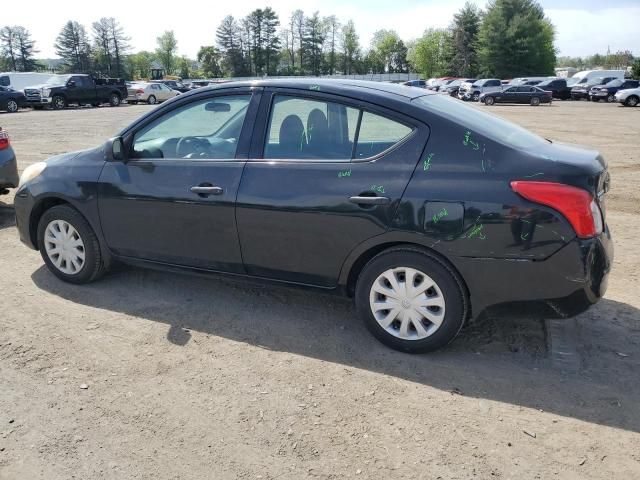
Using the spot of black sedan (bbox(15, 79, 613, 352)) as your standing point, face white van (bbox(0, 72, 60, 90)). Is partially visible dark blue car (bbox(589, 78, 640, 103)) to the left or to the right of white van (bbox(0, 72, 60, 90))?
right

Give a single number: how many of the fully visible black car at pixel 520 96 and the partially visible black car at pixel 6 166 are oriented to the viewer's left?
2

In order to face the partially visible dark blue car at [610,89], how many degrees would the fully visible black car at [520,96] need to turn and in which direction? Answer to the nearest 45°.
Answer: approximately 135° to its right

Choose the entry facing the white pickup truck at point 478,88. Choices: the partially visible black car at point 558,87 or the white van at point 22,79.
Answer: the partially visible black car

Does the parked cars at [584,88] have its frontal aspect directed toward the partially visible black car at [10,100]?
yes

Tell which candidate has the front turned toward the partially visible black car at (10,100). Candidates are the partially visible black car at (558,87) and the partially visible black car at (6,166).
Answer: the partially visible black car at (558,87)

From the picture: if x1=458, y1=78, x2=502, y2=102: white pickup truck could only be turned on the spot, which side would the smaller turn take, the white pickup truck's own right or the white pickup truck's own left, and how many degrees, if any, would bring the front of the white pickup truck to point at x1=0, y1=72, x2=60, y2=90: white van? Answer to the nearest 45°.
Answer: approximately 45° to the white pickup truck's own right

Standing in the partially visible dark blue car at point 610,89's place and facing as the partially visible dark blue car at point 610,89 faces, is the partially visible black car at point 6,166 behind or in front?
in front

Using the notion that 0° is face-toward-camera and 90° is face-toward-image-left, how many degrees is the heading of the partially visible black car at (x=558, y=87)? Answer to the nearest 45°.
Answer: approximately 45°

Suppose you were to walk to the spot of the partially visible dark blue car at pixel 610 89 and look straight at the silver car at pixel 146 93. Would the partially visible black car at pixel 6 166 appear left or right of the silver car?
left

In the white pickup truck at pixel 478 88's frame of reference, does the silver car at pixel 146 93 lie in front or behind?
in front

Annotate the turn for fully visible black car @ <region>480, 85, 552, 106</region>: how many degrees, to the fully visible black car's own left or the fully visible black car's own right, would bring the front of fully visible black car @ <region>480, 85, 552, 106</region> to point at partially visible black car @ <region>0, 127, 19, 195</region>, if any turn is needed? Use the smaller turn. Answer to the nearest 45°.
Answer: approximately 90° to the fully visible black car's own left

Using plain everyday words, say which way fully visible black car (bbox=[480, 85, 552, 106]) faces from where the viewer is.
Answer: facing to the left of the viewer
